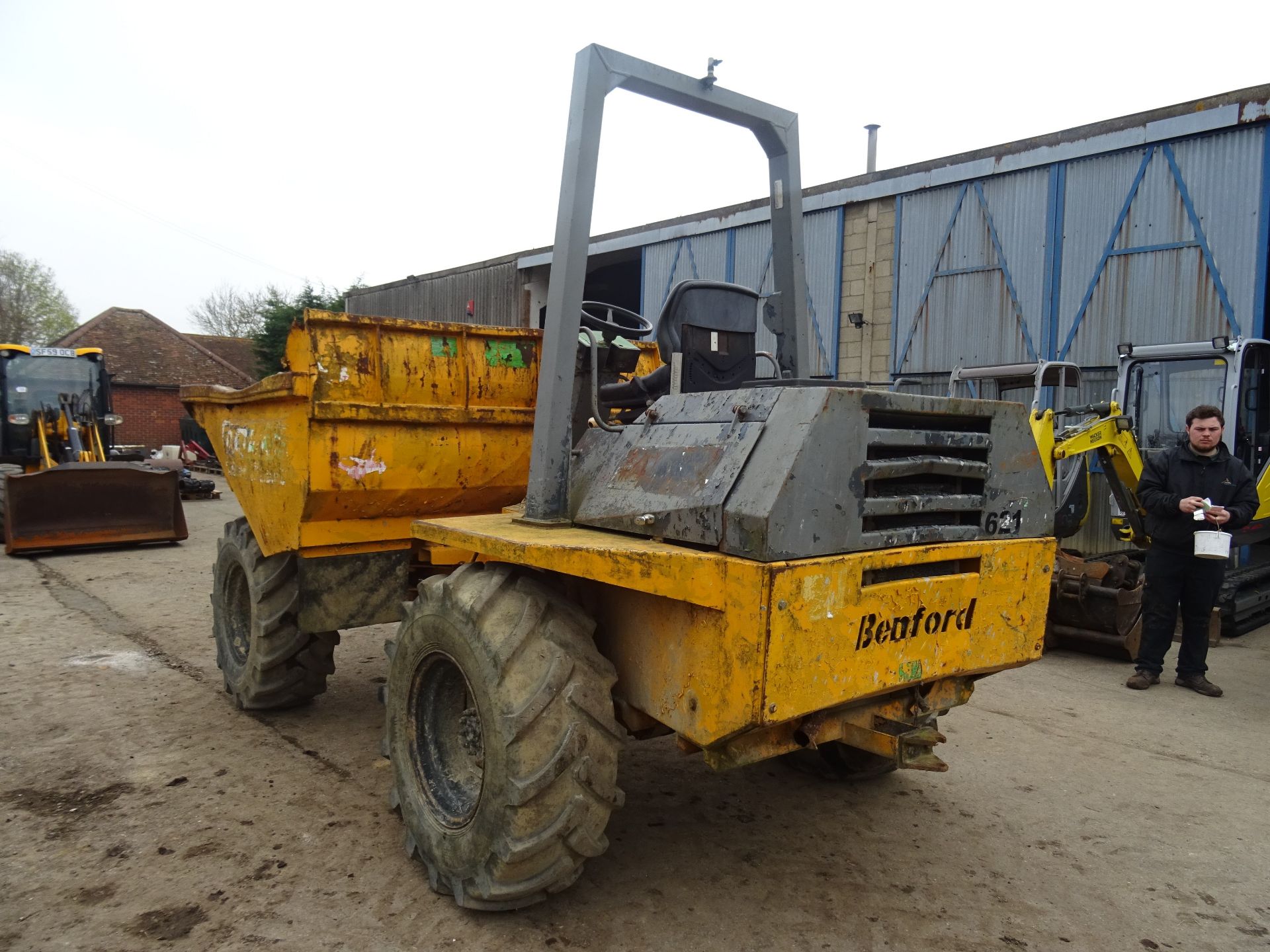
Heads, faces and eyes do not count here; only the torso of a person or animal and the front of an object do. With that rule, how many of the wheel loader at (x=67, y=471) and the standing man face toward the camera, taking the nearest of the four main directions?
2

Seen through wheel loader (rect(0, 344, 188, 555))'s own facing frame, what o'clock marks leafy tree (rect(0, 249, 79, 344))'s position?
The leafy tree is roughly at 6 o'clock from the wheel loader.

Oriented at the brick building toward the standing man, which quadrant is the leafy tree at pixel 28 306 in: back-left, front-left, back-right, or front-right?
back-right

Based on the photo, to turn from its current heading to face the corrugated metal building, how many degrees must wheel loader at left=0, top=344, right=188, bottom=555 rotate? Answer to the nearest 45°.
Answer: approximately 45° to its left

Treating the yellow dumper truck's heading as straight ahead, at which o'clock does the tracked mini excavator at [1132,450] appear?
The tracked mini excavator is roughly at 3 o'clock from the yellow dumper truck.

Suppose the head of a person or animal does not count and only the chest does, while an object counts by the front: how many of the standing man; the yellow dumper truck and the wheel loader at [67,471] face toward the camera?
2

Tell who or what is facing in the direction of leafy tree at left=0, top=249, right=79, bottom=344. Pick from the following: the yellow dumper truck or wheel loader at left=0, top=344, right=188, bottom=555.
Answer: the yellow dumper truck

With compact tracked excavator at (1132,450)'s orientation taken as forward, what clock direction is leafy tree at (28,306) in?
The leafy tree is roughly at 2 o'clock from the compact tracked excavator.

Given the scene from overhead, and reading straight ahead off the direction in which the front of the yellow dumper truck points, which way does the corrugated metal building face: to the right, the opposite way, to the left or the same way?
to the left

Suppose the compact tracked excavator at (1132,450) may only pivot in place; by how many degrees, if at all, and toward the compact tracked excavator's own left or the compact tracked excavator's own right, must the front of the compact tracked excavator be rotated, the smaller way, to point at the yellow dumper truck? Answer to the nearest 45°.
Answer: approximately 45° to the compact tracked excavator's own left

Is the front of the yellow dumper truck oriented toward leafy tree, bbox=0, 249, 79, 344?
yes

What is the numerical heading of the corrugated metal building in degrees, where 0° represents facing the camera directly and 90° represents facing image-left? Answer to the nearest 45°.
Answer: approximately 45°
